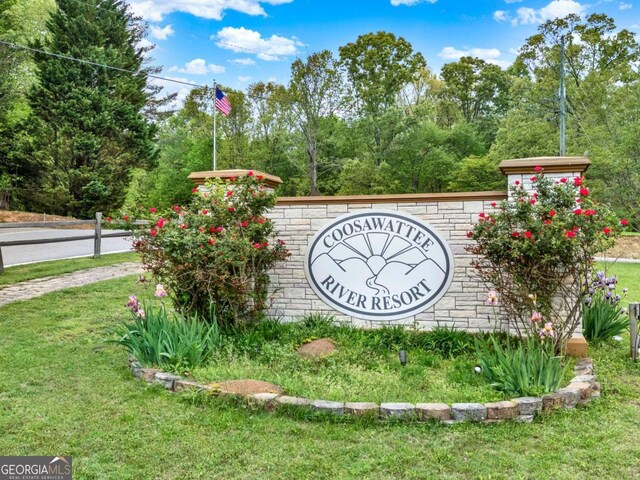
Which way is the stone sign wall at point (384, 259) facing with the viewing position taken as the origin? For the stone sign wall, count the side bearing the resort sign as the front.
facing the viewer

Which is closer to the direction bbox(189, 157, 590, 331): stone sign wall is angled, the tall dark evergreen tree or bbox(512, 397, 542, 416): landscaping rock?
the landscaping rock

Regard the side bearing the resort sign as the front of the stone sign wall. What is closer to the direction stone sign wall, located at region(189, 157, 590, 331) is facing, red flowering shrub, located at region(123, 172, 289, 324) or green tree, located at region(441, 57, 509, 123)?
the red flowering shrub

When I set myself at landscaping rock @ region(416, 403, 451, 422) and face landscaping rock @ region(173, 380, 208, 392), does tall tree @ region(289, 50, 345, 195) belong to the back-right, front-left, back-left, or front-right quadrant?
front-right

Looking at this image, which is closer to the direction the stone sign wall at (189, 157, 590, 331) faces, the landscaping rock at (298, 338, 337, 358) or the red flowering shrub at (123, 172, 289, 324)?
the landscaping rock

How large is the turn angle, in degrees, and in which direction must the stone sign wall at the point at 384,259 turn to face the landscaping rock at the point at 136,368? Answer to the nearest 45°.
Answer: approximately 45° to its right

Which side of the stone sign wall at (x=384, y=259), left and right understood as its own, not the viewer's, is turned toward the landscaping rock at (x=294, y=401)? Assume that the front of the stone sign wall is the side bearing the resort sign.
front

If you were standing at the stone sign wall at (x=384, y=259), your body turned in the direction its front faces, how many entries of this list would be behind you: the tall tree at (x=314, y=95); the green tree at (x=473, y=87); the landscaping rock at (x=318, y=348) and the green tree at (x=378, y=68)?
3

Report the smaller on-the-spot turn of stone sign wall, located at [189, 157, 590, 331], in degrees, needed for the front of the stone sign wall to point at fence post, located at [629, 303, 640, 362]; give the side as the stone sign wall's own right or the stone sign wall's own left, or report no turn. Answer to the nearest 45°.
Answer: approximately 90° to the stone sign wall's own left

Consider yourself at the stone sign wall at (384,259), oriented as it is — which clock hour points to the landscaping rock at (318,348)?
The landscaping rock is roughly at 1 o'clock from the stone sign wall.

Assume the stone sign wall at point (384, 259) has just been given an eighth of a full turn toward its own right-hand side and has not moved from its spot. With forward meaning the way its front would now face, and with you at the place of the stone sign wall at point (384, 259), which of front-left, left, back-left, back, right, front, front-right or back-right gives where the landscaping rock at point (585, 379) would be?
left

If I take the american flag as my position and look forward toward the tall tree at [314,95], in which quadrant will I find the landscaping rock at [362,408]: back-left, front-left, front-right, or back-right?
back-right

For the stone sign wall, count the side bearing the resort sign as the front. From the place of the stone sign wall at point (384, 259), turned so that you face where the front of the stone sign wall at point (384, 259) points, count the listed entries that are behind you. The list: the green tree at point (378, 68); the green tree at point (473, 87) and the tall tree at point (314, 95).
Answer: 3

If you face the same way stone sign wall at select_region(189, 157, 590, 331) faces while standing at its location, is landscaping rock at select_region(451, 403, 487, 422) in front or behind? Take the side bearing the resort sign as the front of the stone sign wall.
in front

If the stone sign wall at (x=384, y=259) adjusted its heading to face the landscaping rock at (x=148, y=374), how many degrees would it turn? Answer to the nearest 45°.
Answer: approximately 45° to its right

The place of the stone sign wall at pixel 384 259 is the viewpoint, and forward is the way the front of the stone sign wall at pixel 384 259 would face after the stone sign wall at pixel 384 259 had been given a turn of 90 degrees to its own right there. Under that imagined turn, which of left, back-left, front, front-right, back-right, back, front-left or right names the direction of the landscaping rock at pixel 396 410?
left

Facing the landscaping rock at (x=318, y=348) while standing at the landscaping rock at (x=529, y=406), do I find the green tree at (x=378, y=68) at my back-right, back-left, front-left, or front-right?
front-right
